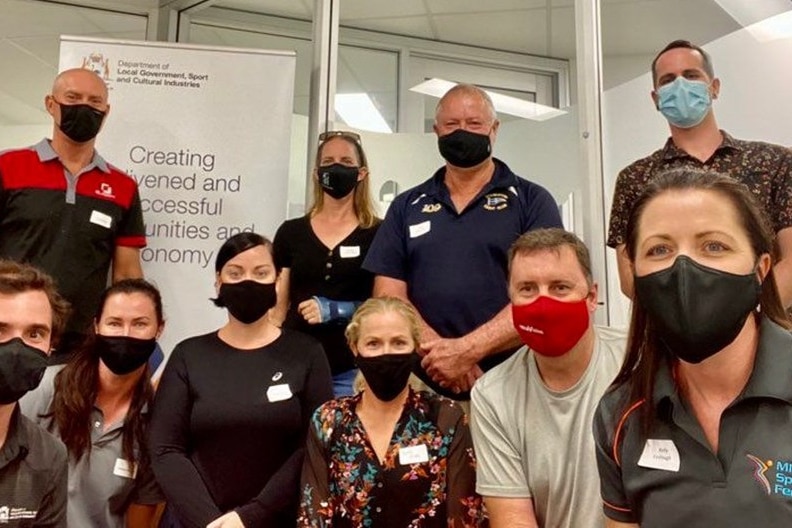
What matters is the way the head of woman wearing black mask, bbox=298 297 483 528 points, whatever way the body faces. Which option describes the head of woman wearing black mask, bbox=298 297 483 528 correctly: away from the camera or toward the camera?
toward the camera

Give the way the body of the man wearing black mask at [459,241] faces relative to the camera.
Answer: toward the camera

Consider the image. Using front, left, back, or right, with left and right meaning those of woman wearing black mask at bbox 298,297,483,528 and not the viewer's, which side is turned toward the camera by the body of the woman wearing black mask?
front

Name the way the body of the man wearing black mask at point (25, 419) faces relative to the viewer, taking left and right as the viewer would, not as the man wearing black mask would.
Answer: facing the viewer

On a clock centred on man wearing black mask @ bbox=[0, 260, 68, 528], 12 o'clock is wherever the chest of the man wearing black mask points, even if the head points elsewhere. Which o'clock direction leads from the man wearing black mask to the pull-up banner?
The pull-up banner is roughly at 7 o'clock from the man wearing black mask.

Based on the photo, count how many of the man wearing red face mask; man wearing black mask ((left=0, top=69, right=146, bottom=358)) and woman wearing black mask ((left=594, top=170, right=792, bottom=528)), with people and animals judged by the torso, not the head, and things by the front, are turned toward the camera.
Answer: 3

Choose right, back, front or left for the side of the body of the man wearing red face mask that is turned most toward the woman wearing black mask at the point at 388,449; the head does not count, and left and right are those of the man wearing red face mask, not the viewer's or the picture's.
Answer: right

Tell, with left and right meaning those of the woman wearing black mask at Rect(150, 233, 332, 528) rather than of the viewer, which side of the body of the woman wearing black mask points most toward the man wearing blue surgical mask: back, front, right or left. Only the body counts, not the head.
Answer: left

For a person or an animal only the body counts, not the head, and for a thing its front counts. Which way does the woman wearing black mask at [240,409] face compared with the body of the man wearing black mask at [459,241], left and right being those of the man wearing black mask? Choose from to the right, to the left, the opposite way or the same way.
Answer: the same way
